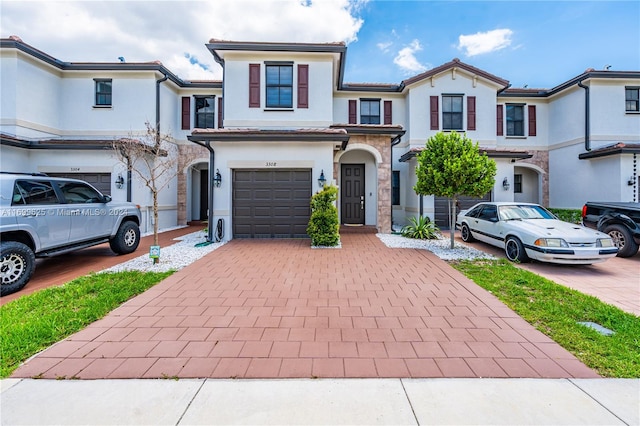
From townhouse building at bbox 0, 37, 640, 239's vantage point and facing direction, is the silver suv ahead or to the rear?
ahead

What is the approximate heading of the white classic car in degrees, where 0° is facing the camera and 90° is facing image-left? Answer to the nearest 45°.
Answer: approximately 315°

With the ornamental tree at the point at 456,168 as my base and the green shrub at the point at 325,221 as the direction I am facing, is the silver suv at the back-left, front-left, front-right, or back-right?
front-left

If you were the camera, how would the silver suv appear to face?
facing away from the viewer and to the right of the viewer

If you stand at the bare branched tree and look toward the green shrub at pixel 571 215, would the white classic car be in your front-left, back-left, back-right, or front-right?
front-right

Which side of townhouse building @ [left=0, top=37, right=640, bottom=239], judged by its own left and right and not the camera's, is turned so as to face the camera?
front

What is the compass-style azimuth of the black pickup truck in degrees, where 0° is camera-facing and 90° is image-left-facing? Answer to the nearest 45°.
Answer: approximately 315°

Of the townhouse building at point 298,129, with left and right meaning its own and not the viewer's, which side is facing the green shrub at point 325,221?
front

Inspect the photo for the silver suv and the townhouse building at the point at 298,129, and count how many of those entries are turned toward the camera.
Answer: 1

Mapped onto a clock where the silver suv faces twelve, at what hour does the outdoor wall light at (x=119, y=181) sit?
The outdoor wall light is roughly at 11 o'clock from the silver suv.
